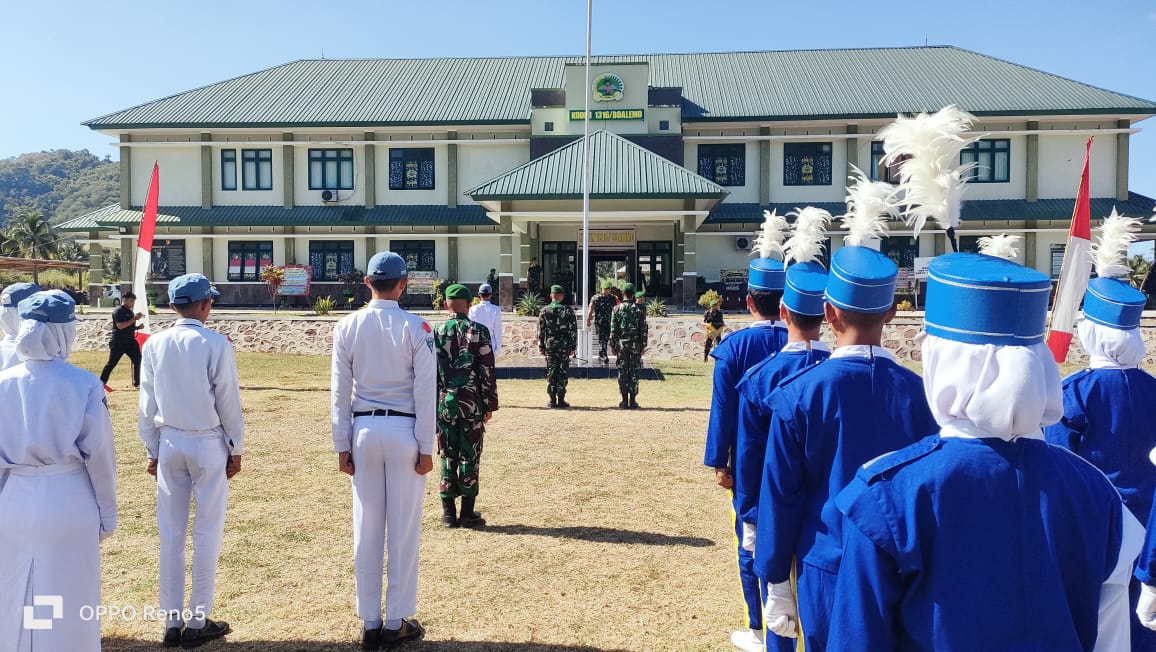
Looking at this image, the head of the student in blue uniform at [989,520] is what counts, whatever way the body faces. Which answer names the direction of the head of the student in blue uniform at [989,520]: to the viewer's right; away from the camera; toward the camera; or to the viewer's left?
away from the camera

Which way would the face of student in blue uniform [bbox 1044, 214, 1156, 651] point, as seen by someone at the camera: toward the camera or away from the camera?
away from the camera

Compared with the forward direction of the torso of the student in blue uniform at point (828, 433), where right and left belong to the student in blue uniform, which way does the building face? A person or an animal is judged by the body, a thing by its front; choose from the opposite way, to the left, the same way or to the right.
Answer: the opposite way

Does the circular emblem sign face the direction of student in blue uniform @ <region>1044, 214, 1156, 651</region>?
yes

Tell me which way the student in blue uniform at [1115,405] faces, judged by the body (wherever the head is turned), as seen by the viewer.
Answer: away from the camera

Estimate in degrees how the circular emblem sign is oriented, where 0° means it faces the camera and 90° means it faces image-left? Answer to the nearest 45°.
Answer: approximately 0°

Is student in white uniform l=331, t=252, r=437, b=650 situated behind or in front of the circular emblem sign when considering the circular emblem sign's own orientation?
in front
